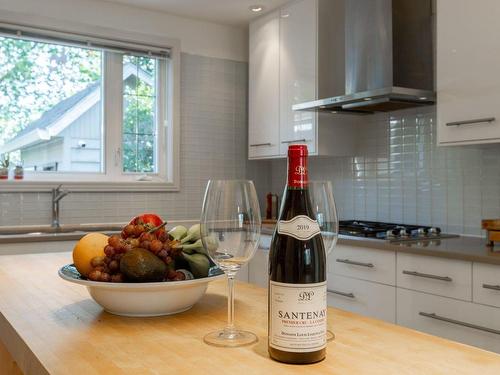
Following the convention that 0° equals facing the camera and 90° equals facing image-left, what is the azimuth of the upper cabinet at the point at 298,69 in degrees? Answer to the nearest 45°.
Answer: approximately 45°

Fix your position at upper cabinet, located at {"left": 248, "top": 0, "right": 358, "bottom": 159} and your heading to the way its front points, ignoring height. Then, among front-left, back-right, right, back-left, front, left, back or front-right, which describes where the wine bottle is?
front-left

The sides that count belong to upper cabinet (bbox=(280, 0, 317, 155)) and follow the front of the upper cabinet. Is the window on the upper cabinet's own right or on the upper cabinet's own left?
on the upper cabinet's own right

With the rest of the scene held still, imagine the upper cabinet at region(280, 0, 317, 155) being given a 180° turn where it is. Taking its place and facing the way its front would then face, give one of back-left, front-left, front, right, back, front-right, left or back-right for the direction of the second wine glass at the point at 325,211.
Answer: back-right

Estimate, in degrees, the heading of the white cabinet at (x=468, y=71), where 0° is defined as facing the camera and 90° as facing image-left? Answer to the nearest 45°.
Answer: approximately 45°

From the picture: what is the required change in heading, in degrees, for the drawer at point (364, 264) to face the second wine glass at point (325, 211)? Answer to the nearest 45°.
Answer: approximately 45° to its left

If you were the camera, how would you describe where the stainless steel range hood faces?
facing the viewer and to the left of the viewer

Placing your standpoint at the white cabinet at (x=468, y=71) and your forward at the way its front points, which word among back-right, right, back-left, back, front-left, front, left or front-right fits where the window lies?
front-right

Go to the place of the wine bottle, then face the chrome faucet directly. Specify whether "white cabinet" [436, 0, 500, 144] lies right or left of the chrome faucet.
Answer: right
